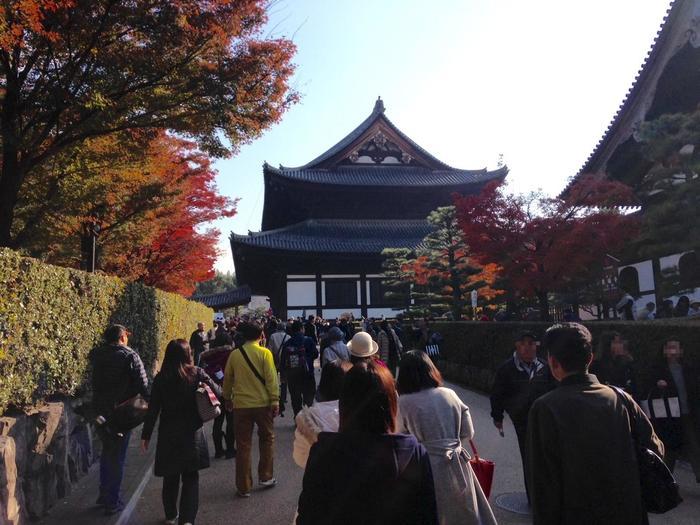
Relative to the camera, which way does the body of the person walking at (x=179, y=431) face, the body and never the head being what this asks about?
away from the camera

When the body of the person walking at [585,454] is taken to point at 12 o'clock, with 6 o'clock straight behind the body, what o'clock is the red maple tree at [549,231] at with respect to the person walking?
The red maple tree is roughly at 12 o'clock from the person walking.

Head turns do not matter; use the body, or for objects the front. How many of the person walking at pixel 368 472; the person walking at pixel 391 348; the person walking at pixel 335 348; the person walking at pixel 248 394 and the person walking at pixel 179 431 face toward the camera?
0

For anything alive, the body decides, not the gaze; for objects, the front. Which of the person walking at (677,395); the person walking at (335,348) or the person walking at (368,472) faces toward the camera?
the person walking at (677,395)

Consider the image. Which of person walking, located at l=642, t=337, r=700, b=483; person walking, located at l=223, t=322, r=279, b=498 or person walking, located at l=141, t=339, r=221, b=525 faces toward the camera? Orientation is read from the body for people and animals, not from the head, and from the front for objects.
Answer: person walking, located at l=642, t=337, r=700, b=483

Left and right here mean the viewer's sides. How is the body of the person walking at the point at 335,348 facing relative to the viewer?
facing away from the viewer

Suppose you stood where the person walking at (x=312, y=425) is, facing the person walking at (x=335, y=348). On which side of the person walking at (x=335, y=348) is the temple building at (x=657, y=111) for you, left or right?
right

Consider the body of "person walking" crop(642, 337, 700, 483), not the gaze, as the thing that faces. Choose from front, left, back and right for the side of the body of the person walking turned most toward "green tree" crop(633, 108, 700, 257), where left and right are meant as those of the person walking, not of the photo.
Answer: back

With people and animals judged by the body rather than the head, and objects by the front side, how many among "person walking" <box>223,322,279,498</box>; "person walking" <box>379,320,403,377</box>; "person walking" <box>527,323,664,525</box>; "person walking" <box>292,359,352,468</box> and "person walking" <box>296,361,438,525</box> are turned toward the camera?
0

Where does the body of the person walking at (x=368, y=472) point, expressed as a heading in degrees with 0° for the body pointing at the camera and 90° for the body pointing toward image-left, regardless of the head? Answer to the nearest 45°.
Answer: approximately 180°

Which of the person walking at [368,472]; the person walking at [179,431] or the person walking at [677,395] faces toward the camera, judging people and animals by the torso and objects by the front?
the person walking at [677,395]

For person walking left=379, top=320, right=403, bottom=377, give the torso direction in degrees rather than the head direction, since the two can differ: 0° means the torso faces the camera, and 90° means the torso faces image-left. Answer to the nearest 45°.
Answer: approximately 180°

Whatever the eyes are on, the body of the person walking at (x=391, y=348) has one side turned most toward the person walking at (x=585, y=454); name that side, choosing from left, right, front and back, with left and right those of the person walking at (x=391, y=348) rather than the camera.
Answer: back

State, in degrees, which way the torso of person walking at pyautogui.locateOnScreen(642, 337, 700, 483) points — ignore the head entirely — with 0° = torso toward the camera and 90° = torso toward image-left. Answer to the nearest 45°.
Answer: approximately 0°

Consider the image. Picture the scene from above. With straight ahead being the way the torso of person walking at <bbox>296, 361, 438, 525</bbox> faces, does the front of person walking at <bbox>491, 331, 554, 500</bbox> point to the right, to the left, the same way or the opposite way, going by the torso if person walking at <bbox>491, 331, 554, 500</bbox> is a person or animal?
the opposite way

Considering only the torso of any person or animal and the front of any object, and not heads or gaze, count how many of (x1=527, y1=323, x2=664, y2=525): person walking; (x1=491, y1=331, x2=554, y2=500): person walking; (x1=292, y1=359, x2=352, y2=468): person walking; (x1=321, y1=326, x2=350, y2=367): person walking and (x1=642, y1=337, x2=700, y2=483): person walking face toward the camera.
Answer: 2

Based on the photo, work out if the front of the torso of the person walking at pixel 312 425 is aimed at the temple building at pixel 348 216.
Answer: yes

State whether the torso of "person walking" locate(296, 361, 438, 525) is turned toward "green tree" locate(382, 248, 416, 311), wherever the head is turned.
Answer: yes

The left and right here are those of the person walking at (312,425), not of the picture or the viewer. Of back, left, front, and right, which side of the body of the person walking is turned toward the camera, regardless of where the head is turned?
back

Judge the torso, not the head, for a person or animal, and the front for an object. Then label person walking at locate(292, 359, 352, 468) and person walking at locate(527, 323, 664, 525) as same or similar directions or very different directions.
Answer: same or similar directions

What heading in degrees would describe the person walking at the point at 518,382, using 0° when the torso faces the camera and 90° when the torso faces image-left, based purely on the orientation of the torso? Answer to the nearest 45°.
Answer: approximately 0°
